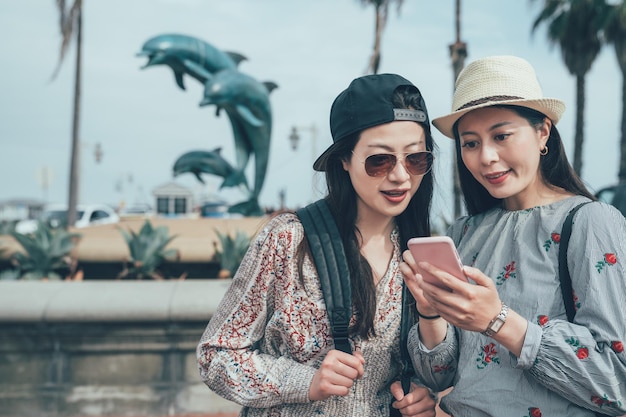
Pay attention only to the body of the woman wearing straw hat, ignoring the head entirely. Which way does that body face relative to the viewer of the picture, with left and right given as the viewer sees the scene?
facing the viewer and to the left of the viewer

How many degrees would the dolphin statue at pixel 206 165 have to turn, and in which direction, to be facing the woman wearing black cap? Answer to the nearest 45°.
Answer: approximately 90° to its left

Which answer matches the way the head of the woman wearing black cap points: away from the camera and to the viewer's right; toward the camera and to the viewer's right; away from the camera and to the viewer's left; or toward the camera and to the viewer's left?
toward the camera and to the viewer's right

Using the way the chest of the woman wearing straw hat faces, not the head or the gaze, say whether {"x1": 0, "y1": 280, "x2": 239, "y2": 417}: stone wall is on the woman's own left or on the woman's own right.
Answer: on the woman's own right

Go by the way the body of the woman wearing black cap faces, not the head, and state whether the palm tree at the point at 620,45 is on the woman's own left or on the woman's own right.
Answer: on the woman's own left

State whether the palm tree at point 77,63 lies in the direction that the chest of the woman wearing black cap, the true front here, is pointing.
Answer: no

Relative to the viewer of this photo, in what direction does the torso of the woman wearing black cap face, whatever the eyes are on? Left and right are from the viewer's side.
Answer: facing the viewer and to the right of the viewer

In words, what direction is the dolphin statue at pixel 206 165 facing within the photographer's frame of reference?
facing to the left of the viewer

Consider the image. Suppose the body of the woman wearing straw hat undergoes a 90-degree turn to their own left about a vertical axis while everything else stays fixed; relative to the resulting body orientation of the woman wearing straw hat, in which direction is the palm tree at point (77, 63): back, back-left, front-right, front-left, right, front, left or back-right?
back

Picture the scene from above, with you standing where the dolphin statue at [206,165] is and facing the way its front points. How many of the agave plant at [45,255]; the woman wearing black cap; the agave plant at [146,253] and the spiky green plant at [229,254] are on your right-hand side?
0

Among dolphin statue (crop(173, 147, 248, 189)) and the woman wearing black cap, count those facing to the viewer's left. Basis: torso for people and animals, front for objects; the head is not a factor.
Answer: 1

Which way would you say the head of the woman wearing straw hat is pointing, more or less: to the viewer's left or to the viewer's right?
to the viewer's left

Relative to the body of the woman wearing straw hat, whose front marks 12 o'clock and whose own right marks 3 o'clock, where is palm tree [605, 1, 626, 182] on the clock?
The palm tree is roughly at 5 o'clock from the woman wearing straw hat.

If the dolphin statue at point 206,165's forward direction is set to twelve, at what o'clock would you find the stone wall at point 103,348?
The stone wall is roughly at 9 o'clock from the dolphin statue.

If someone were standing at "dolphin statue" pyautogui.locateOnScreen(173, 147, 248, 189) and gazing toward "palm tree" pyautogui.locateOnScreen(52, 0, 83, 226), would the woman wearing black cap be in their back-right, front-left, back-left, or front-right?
back-left

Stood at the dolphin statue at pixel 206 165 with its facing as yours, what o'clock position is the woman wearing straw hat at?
The woman wearing straw hat is roughly at 9 o'clock from the dolphin statue.

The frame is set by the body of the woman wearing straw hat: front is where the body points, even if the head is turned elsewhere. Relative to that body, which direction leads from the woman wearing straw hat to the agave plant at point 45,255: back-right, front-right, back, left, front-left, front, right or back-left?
right

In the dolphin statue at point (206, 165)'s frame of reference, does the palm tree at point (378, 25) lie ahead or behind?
behind

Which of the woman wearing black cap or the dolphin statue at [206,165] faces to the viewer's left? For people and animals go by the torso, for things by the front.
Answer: the dolphin statue

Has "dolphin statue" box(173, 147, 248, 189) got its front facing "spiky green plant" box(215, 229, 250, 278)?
no
